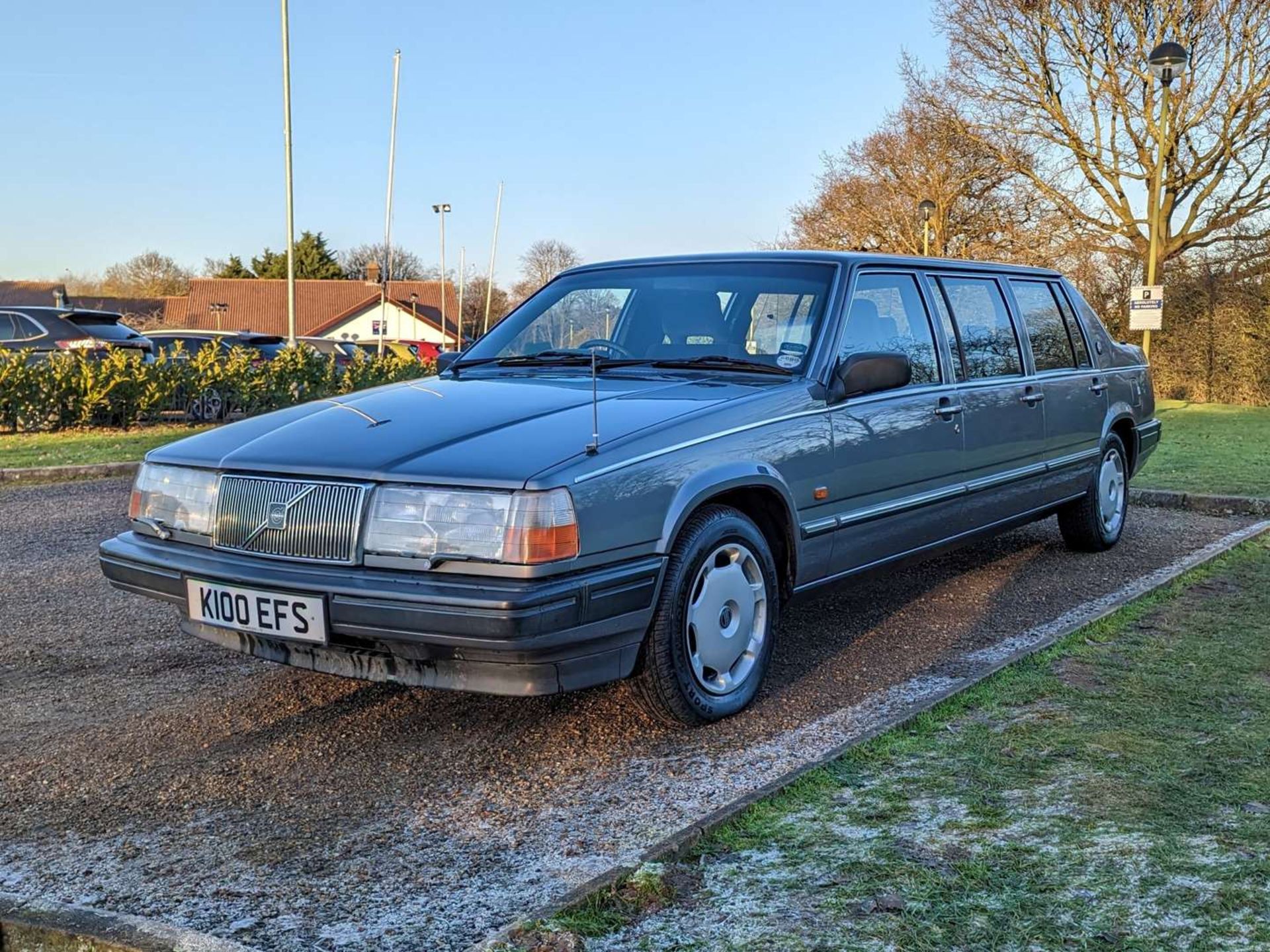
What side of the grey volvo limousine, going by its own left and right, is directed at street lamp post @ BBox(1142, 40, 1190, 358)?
back

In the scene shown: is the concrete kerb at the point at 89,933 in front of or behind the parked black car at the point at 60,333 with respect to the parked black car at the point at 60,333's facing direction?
behind

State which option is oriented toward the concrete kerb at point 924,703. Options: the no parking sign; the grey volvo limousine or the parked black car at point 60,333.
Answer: the no parking sign

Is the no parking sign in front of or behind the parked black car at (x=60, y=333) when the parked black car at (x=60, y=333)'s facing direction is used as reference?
behind

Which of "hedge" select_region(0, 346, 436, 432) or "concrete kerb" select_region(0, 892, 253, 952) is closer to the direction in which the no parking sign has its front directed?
the concrete kerb

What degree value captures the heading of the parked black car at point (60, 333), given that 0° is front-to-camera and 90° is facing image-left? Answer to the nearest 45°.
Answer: approximately 135°

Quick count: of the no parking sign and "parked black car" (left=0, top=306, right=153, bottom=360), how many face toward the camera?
1

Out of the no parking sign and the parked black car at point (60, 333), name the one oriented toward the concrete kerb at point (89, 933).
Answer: the no parking sign

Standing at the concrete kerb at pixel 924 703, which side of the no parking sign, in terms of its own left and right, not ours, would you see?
front

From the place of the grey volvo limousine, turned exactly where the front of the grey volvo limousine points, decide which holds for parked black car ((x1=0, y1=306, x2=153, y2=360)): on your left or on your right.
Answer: on your right

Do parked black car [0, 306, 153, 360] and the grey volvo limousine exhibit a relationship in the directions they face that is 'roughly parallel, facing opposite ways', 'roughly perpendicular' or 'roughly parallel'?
roughly perpendicular

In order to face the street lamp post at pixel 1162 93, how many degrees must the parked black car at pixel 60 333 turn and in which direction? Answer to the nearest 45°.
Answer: approximately 135° to its right

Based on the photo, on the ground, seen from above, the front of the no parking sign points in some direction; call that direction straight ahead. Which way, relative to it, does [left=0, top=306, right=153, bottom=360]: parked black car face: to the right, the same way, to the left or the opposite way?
to the right

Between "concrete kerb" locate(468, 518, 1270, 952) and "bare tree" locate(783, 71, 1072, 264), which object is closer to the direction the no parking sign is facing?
the concrete kerb
